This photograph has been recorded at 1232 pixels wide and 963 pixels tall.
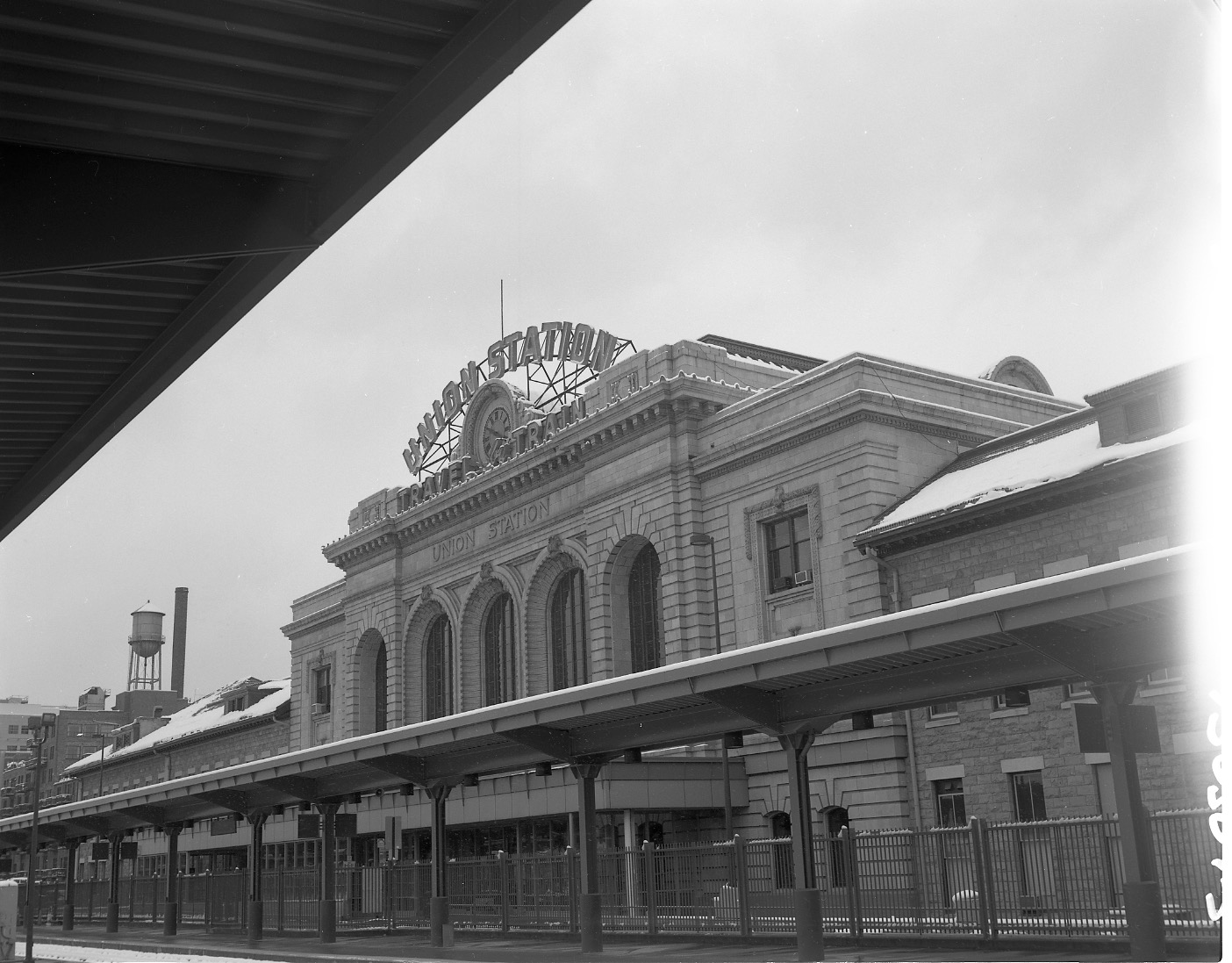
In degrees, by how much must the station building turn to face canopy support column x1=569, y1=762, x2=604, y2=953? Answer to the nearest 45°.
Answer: approximately 45° to its left

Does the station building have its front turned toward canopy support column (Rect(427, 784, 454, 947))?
yes

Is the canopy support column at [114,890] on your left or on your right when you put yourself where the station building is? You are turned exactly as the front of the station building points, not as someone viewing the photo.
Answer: on your right

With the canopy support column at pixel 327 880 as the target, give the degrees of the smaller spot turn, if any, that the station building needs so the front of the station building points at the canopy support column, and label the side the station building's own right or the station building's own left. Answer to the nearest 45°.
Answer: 0° — it already faces it

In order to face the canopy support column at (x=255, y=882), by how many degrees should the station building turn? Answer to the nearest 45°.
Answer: approximately 45° to its right

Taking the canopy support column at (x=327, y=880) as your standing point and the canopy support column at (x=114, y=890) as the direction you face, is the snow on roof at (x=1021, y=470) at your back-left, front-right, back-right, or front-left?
back-right

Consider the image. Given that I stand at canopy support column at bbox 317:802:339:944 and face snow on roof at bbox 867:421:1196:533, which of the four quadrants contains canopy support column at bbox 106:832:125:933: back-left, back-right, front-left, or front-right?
back-left

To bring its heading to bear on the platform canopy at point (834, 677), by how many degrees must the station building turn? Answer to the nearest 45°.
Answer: approximately 45° to its left
